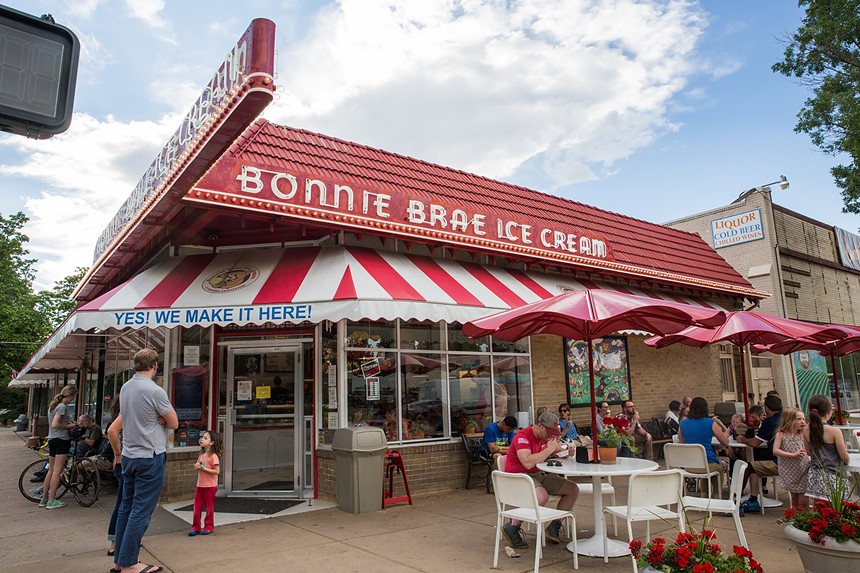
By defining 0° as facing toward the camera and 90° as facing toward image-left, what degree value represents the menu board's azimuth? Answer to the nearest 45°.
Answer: approximately 0°

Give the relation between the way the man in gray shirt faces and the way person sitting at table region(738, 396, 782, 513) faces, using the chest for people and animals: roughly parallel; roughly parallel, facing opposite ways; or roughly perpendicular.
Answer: roughly perpendicular

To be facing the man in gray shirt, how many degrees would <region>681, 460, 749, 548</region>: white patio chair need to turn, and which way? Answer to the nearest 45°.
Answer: approximately 45° to its left

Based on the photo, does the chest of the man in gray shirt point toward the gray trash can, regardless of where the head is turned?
yes

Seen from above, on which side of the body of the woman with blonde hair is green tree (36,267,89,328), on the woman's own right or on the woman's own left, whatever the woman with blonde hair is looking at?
on the woman's own left

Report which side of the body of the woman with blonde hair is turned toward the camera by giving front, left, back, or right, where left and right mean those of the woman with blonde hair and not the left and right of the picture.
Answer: right

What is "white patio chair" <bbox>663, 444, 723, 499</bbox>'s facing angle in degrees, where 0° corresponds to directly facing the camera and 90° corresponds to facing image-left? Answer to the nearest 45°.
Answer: approximately 225°

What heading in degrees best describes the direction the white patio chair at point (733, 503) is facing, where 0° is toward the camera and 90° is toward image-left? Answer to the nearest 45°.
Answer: approximately 90°

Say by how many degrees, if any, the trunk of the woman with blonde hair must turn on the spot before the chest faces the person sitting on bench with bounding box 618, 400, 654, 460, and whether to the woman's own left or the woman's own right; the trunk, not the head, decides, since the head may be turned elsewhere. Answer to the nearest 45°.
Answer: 0° — they already face them

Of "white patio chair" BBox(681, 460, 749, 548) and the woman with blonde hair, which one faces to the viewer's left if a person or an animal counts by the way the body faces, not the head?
the white patio chair

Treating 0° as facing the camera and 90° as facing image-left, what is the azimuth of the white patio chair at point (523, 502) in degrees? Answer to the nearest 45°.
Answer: approximately 225°

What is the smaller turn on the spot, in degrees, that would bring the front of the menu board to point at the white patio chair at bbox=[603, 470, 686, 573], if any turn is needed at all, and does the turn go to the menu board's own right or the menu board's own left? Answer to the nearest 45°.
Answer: approximately 45° to the menu board's own left
